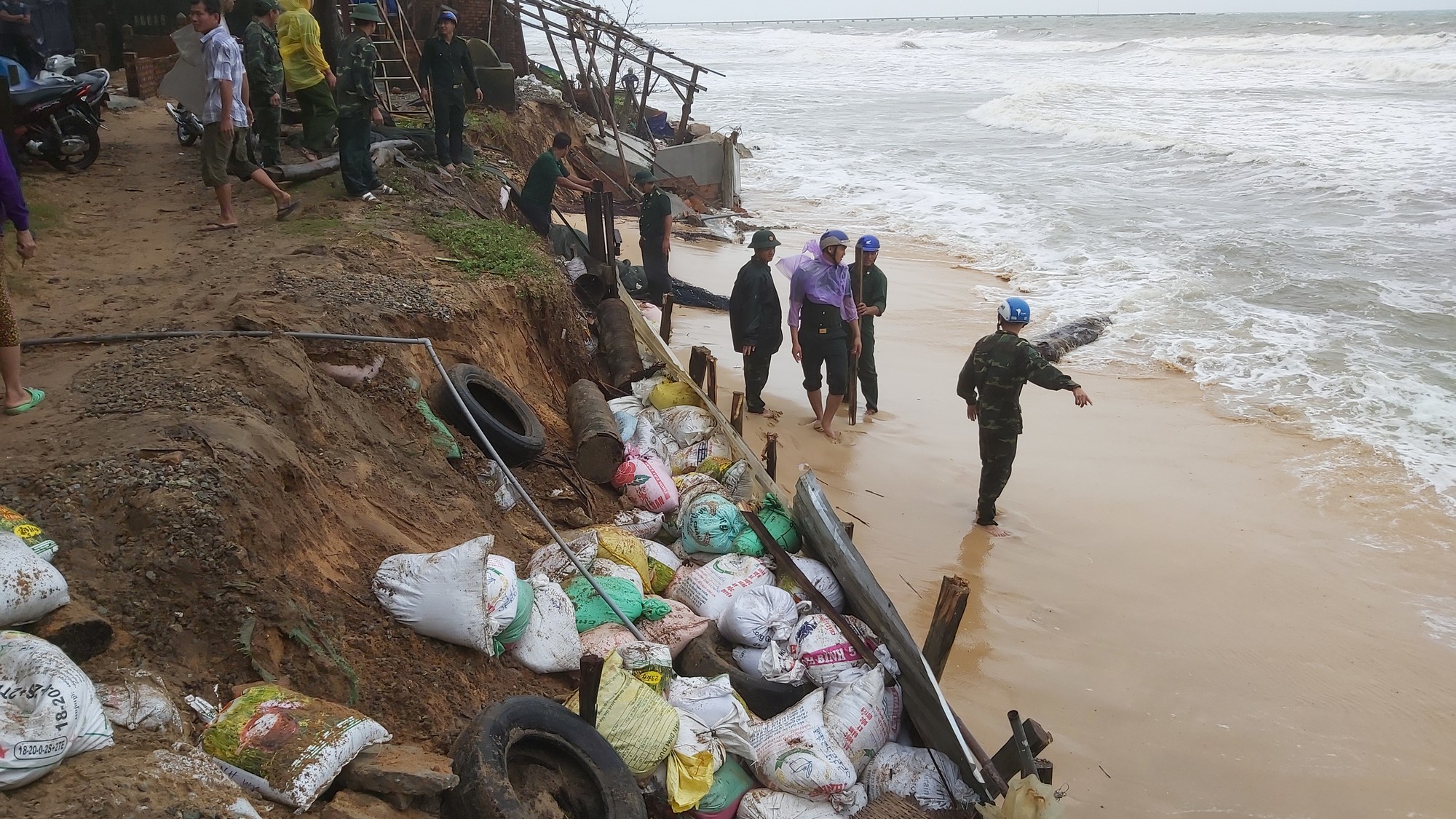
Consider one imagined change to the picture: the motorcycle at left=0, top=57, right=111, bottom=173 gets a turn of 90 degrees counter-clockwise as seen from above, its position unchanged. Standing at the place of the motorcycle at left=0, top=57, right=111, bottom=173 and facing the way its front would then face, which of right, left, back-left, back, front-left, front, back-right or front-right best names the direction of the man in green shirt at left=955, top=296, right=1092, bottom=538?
left

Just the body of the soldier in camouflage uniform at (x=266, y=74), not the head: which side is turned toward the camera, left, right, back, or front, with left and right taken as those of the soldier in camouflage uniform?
right

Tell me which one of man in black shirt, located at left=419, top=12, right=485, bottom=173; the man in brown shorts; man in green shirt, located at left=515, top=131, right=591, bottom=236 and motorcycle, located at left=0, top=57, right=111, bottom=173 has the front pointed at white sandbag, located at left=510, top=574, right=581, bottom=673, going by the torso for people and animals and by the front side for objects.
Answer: man in black shirt, located at left=419, top=12, right=485, bottom=173

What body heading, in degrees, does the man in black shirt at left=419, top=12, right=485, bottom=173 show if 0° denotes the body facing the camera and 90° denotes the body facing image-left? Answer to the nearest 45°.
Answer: approximately 0°

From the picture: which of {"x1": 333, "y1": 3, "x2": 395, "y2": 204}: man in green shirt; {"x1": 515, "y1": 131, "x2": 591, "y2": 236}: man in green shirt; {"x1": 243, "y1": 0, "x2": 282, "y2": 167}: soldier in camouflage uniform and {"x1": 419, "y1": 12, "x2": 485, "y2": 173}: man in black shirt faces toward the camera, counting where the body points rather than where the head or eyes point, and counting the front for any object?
{"x1": 419, "y1": 12, "x2": 485, "y2": 173}: man in black shirt

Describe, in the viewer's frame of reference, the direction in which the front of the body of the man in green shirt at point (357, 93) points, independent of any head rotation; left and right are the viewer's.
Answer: facing to the right of the viewer

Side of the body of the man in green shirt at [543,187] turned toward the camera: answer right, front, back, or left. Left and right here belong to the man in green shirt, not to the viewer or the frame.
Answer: right

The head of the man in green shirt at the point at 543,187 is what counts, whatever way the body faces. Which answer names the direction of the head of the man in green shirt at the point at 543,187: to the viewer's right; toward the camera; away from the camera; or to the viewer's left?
to the viewer's right

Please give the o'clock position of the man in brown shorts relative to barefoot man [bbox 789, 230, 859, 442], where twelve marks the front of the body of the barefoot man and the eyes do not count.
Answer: The man in brown shorts is roughly at 4 o'clock from the barefoot man.

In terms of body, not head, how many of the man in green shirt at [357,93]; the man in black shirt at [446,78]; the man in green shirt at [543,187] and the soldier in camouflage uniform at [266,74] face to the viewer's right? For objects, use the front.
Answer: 3
